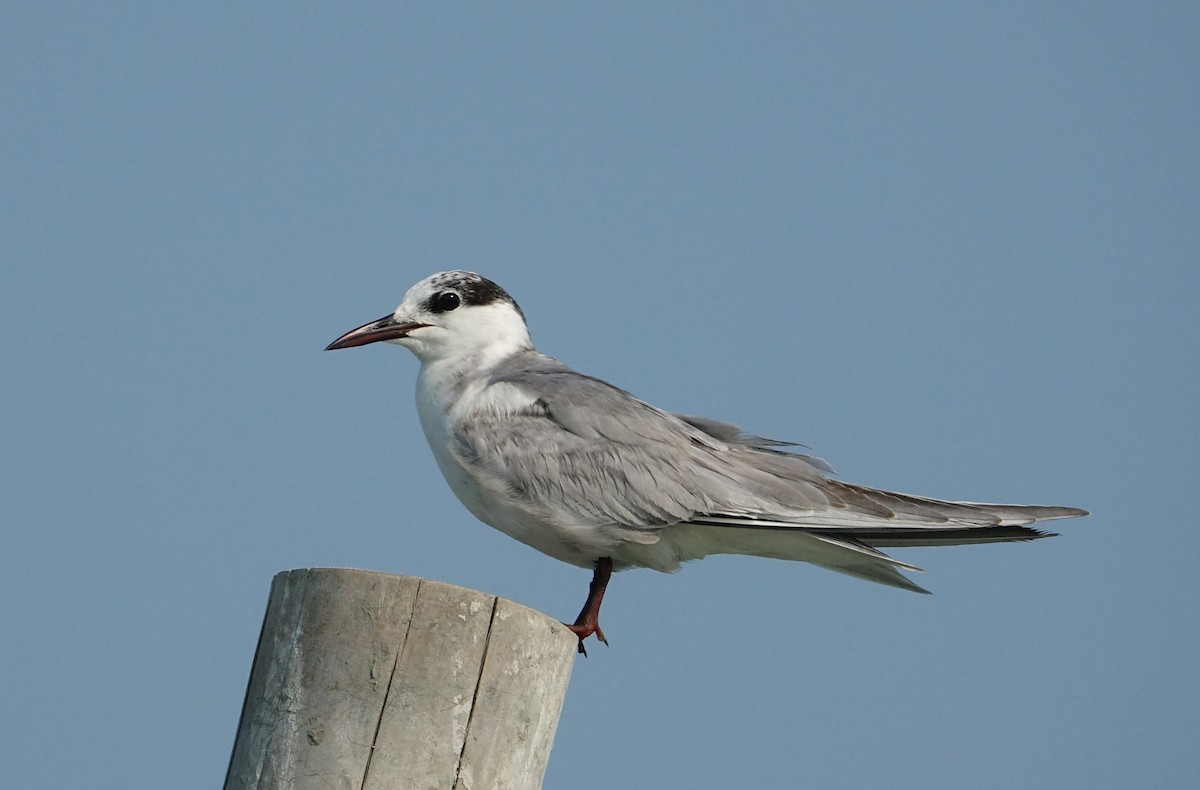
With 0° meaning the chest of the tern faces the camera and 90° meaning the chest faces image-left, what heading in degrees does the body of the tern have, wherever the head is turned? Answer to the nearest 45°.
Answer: approximately 90°
